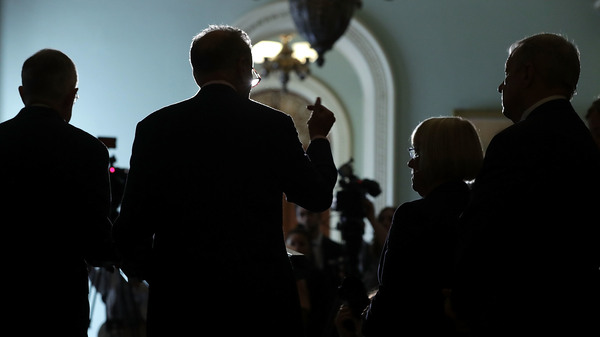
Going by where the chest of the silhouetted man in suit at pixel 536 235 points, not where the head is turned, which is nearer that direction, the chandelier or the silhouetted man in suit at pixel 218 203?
the chandelier

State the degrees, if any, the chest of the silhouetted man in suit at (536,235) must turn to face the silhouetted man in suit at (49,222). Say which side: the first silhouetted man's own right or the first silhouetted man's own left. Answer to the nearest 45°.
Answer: approximately 45° to the first silhouetted man's own left

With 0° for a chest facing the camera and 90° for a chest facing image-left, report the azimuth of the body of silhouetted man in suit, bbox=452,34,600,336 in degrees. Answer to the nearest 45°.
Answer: approximately 135°

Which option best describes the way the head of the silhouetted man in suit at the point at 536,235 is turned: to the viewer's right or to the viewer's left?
to the viewer's left

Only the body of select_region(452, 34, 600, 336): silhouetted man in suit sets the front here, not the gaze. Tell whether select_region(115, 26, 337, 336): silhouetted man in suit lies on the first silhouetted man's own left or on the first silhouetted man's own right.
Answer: on the first silhouetted man's own left
